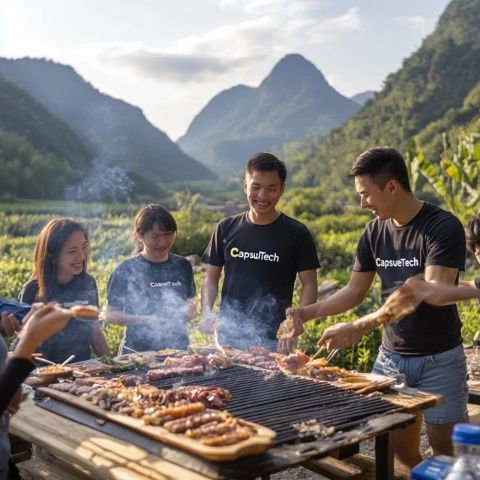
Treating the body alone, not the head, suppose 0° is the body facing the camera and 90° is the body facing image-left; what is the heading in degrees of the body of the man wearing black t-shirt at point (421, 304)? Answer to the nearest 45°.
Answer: approximately 45°

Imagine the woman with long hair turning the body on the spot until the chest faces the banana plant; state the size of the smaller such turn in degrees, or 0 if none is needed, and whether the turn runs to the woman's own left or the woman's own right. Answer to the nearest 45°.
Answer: approximately 90° to the woman's own left

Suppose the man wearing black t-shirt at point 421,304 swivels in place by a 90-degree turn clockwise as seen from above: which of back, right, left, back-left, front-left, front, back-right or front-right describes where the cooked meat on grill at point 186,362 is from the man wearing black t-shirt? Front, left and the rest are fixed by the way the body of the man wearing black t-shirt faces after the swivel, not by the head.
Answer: front-left

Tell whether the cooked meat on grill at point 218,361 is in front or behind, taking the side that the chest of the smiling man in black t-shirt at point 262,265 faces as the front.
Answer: in front

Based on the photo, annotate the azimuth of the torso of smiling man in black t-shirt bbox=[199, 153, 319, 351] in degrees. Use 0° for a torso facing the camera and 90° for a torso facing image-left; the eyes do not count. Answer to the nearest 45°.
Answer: approximately 0°

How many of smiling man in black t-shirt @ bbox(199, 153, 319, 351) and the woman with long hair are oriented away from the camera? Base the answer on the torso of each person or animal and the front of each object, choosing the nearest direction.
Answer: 0

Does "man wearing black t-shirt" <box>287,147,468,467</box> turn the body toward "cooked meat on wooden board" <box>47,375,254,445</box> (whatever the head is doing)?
yes

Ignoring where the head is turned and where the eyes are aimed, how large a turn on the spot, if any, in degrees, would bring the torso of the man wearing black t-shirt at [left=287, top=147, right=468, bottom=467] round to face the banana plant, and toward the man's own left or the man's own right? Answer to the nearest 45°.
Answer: approximately 135° to the man's own right

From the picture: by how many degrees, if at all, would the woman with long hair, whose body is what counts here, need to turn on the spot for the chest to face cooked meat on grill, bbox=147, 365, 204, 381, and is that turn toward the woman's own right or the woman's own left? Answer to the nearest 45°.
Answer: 0° — they already face it

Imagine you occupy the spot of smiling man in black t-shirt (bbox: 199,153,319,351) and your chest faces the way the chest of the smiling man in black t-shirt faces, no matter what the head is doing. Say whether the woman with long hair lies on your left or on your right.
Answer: on your right

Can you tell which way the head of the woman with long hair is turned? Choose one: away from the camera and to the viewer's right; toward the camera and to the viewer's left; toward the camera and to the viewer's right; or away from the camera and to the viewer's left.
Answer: toward the camera and to the viewer's right

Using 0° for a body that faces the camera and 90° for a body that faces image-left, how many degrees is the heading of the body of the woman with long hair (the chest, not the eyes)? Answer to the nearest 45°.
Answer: approximately 315°

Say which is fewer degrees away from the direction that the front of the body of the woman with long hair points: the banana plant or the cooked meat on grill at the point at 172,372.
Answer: the cooked meat on grill

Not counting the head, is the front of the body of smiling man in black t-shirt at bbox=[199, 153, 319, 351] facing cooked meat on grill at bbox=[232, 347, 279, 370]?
yes
